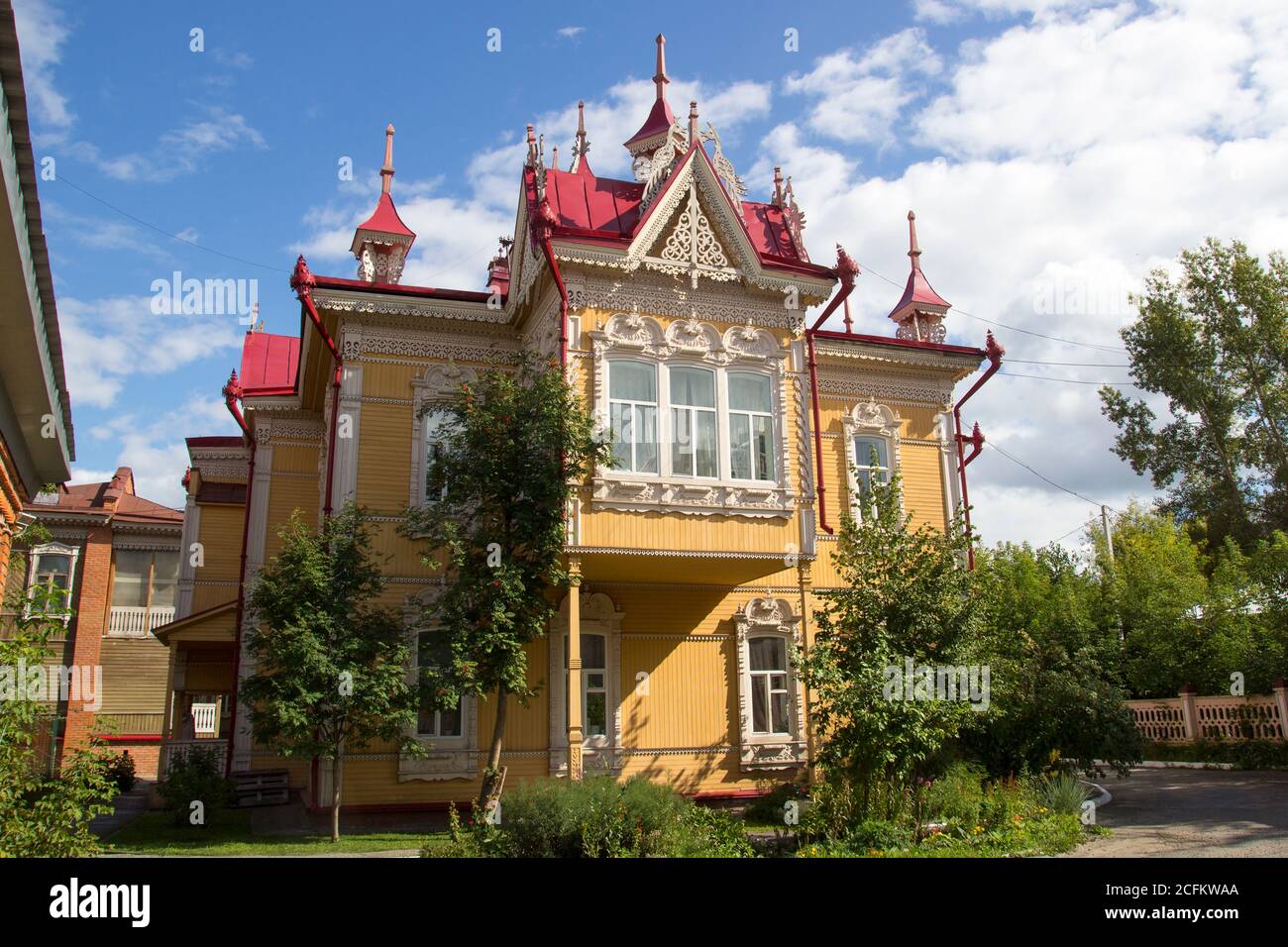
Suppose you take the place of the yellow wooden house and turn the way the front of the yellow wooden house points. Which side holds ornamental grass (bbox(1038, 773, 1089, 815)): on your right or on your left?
on your left

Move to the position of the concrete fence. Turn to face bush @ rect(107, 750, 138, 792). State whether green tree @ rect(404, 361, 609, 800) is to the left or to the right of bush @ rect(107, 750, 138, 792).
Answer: left

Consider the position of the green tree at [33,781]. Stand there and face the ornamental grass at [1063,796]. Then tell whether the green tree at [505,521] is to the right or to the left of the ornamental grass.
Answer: left

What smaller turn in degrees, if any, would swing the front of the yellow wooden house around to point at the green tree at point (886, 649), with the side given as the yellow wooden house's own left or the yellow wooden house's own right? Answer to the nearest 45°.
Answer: approximately 45° to the yellow wooden house's own left

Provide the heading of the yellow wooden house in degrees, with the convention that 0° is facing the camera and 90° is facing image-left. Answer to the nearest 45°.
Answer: approximately 0°

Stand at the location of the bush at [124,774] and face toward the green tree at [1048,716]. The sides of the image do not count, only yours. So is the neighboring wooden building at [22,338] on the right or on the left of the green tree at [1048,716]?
right

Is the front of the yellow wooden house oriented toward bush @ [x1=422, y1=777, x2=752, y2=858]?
yes

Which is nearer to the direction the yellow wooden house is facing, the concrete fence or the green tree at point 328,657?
the green tree

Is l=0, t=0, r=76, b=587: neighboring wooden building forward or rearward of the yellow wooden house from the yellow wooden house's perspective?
forward

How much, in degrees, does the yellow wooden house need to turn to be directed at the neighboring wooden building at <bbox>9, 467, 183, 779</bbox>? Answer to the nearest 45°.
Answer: approximately 135° to its right

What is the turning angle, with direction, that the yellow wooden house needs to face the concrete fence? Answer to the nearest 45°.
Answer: approximately 135° to its left
